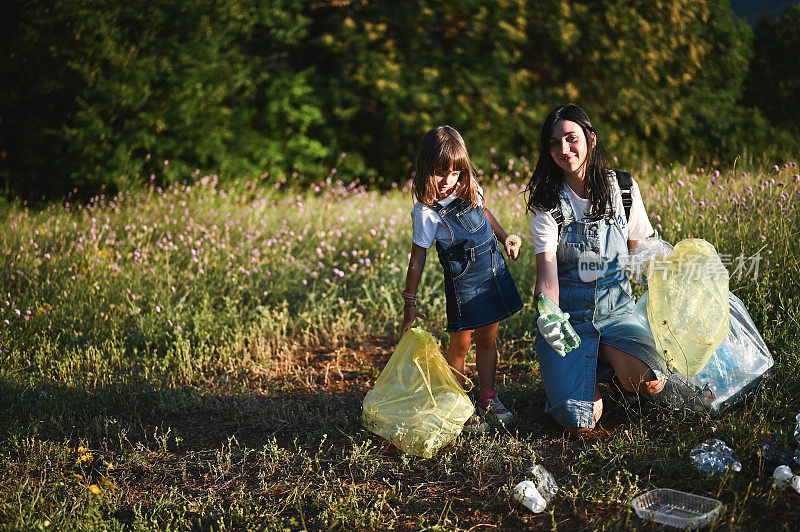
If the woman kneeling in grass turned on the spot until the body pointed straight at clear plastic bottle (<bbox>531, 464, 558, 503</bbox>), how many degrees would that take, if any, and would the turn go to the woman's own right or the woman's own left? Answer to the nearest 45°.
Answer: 0° — they already face it

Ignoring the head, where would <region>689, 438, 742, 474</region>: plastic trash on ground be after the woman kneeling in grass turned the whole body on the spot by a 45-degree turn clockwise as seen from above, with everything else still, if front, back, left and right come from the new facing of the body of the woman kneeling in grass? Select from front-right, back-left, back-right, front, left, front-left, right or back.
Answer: left

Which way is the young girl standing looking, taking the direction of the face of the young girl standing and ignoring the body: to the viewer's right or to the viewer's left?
to the viewer's left

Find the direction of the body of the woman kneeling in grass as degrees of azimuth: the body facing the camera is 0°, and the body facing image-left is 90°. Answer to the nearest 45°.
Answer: approximately 0°

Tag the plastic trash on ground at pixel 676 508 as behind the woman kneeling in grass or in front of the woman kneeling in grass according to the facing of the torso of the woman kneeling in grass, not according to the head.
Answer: in front

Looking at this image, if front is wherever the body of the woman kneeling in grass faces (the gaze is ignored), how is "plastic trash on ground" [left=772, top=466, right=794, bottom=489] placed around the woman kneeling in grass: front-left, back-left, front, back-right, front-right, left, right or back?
front-left
